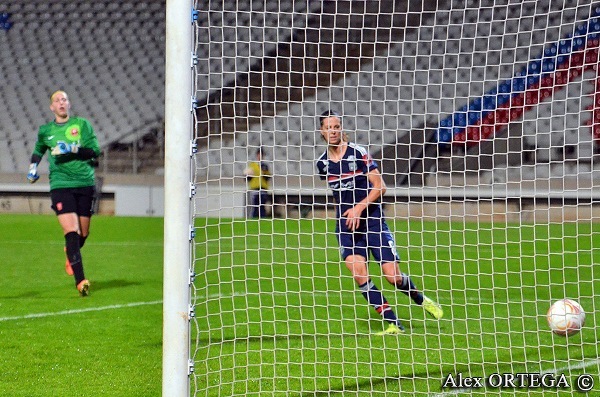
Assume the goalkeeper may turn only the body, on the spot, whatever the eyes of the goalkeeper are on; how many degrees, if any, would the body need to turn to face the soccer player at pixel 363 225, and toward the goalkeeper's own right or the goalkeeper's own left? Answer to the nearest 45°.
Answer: approximately 45° to the goalkeeper's own left

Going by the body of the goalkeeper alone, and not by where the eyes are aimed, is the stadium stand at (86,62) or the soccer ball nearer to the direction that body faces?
the soccer ball

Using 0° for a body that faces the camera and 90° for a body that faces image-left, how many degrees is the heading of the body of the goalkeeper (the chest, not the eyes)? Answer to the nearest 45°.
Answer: approximately 0°

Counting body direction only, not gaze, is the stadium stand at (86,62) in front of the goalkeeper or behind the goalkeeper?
behind

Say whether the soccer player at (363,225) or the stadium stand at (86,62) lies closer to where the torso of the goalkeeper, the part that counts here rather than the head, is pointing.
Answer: the soccer player

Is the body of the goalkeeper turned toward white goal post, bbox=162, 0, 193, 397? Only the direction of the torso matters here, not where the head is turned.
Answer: yes
